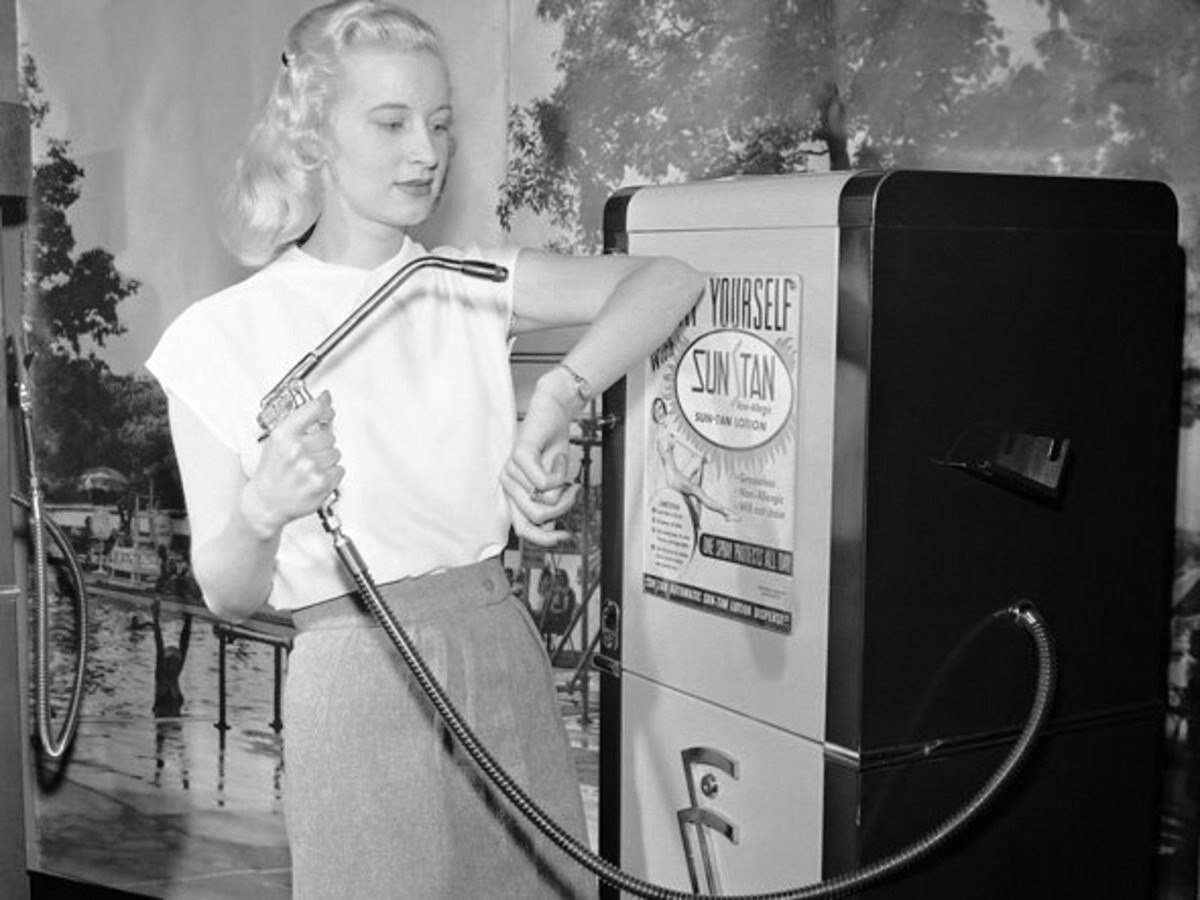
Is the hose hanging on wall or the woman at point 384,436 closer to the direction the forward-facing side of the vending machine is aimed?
the woman

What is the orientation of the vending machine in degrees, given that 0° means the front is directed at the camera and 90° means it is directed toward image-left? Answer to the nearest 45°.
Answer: approximately 45°

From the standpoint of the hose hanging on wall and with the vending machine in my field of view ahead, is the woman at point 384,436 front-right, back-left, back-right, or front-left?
front-right

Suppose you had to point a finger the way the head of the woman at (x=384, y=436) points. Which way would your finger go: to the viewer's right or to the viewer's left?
to the viewer's right

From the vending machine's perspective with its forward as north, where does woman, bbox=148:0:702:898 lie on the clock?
The woman is roughly at 1 o'clock from the vending machine.
